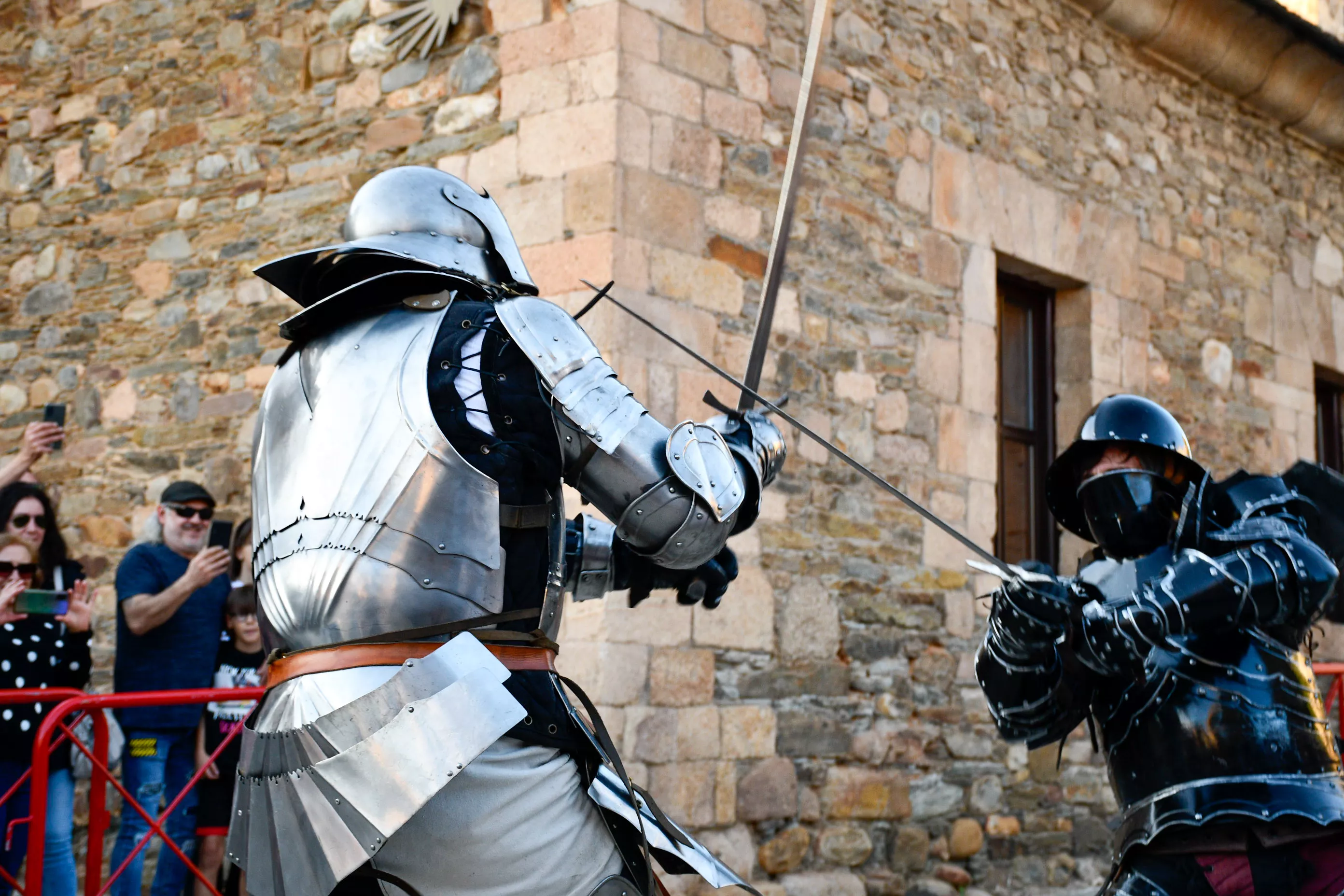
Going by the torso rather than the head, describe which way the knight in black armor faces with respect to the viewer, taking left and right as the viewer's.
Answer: facing the viewer and to the left of the viewer

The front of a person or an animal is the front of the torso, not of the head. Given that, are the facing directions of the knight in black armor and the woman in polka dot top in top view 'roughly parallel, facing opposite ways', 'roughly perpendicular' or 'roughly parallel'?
roughly perpendicular

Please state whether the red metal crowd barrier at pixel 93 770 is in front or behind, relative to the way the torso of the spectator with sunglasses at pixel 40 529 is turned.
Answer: in front

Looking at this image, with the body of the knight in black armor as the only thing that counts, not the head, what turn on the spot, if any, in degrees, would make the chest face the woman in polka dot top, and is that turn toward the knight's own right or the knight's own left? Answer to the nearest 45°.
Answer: approximately 45° to the knight's own right

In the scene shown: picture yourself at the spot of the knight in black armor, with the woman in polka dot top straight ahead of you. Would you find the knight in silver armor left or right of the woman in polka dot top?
left

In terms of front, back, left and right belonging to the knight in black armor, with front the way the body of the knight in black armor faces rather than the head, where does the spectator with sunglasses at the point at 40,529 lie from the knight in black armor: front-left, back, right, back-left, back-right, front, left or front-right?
front-right

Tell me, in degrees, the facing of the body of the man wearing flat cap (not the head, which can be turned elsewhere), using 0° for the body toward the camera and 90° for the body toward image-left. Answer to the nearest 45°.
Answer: approximately 315°

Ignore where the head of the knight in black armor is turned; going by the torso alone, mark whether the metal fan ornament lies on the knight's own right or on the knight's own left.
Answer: on the knight's own right

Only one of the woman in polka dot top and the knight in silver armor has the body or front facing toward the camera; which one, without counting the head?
the woman in polka dot top

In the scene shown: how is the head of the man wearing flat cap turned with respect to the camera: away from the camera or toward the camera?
toward the camera

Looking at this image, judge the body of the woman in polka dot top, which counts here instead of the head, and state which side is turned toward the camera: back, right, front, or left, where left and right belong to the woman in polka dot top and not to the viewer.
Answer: front

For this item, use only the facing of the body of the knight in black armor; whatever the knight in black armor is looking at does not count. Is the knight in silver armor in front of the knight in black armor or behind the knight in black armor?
in front

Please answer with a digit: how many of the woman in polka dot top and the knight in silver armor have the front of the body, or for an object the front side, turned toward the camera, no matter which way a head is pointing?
1

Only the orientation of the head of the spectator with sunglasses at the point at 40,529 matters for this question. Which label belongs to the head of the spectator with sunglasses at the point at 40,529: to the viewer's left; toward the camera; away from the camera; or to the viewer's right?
toward the camera

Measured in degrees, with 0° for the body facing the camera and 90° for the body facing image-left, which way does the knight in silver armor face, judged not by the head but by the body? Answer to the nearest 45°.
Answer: approximately 225°
